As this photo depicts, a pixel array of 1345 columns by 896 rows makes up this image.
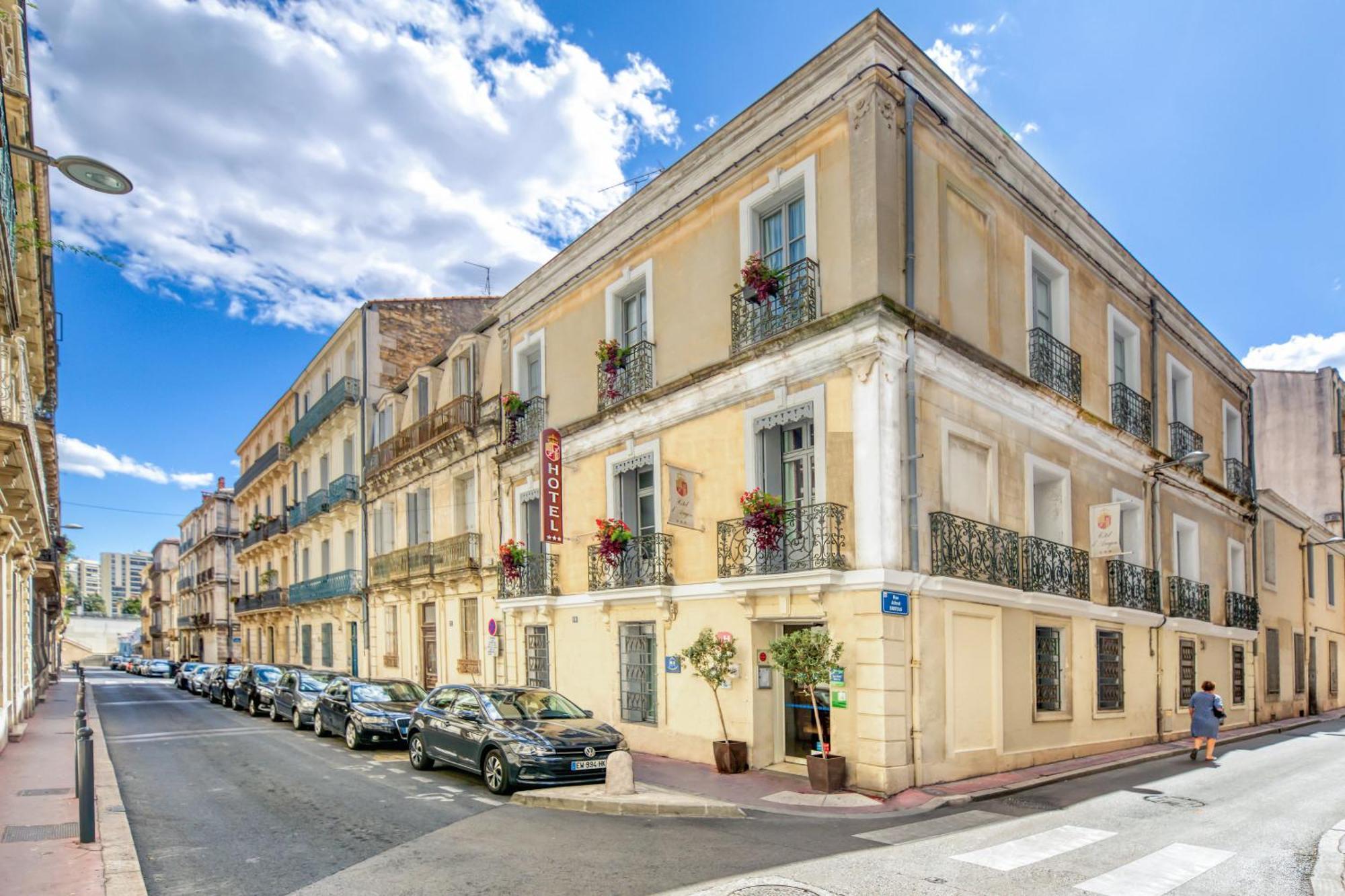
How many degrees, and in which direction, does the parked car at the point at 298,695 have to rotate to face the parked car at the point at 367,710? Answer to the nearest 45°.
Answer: approximately 45° to its right

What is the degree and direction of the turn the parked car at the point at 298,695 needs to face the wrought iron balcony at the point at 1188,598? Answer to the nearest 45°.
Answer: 0° — it already faces it

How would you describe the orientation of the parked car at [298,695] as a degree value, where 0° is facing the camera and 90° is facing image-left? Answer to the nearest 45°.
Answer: approximately 315°
